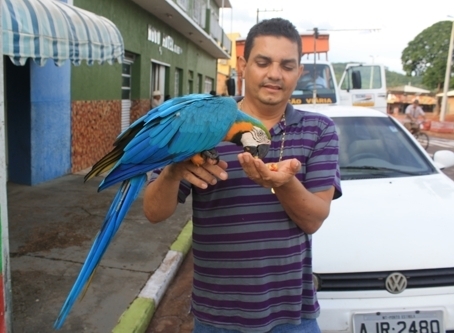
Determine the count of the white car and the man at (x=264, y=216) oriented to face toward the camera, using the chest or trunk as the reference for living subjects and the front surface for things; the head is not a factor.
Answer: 2

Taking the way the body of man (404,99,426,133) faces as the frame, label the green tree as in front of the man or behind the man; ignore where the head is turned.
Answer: behind

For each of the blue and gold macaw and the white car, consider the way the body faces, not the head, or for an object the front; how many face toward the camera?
1

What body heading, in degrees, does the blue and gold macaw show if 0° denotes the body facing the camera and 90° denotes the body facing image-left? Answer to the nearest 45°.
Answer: approximately 270°

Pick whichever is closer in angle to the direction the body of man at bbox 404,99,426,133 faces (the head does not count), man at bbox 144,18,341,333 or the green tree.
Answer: the man

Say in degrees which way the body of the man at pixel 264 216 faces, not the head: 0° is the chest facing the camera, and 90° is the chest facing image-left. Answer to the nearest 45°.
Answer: approximately 0°

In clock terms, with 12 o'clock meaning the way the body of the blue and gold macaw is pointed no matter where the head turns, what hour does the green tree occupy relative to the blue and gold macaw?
The green tree is roughly at 10 o'clock from the blue and gold macaw.

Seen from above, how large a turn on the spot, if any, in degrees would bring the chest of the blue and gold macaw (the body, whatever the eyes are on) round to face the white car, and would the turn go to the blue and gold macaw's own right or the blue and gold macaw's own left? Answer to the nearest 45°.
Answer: approximately 45° to the blue and gold macaw's own left

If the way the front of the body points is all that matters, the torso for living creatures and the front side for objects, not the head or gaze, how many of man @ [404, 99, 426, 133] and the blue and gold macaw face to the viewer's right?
1

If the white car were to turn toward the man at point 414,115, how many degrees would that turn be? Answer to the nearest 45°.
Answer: approximately 180°
